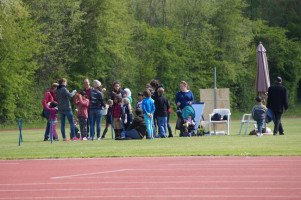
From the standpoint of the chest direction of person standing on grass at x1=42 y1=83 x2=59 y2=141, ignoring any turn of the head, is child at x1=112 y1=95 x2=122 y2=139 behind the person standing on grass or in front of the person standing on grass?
in front

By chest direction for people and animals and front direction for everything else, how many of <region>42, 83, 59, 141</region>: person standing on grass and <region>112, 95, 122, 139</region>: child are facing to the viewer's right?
1

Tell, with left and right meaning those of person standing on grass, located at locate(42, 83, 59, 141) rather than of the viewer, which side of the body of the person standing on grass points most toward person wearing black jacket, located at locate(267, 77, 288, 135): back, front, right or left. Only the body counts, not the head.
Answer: front

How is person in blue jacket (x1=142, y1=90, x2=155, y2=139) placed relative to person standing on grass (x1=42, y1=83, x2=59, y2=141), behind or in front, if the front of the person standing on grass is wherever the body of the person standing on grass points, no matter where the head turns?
in front

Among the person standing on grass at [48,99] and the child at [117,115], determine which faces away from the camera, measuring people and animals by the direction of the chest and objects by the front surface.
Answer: the child

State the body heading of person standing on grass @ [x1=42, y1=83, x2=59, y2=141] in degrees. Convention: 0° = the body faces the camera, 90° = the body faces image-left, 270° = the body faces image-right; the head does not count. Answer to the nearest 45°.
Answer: approximately 270°

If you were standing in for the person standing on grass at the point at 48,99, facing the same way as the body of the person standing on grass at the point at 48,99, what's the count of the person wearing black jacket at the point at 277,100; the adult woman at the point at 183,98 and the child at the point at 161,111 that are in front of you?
3

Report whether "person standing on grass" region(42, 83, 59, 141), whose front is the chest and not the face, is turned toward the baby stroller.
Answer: yes

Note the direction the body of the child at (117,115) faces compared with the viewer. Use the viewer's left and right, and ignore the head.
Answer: facing away from the viewer

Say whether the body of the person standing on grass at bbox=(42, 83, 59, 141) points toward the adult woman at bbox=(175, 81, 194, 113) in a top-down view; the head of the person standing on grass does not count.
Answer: yes

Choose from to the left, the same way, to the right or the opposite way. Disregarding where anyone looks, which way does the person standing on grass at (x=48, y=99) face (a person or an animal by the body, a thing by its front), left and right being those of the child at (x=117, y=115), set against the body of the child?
to the right

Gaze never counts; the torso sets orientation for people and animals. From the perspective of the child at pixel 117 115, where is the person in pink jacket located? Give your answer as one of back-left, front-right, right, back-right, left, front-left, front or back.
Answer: left
